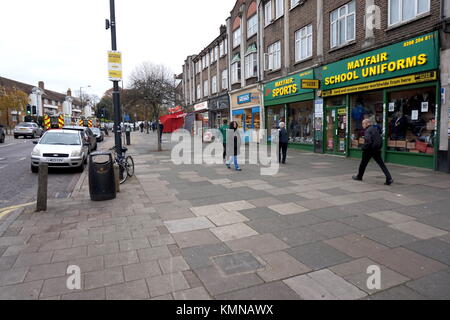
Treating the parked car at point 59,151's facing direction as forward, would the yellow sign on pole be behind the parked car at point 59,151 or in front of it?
in front

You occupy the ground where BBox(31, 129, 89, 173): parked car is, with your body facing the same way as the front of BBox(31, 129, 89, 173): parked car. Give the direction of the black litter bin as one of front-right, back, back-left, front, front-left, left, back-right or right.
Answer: front

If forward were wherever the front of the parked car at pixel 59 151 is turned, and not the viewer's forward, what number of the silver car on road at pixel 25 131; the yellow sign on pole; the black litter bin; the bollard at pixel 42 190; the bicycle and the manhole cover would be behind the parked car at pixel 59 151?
1

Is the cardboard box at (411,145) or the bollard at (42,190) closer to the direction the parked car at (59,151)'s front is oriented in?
the bollard

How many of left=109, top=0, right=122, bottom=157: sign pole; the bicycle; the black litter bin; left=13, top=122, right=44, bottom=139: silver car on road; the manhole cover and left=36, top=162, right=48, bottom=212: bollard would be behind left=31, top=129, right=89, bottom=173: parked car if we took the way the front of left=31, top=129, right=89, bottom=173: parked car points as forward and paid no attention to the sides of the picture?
1

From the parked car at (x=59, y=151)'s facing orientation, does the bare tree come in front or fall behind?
behind

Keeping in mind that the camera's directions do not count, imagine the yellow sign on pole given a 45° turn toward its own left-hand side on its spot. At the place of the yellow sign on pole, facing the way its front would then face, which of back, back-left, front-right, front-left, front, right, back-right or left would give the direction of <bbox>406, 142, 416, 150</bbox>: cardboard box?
front-left

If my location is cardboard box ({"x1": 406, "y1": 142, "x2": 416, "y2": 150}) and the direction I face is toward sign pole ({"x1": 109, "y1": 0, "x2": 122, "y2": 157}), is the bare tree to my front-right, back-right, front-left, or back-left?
front-right

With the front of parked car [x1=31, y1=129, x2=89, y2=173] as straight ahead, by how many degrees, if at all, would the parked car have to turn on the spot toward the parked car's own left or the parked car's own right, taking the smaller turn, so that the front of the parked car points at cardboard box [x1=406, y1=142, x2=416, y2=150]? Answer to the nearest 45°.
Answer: approximately 45° to the parked car's own left

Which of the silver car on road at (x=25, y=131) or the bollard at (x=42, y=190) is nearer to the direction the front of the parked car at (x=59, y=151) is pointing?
the bollard

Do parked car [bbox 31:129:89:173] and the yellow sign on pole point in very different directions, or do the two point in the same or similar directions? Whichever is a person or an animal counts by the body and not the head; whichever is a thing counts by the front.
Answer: same or similar directions

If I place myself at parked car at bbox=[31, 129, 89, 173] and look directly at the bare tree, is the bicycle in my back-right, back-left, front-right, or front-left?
back-right

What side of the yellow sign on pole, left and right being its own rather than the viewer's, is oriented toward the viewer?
front

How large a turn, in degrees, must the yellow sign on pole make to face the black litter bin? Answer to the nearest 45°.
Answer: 0° — it already faces it

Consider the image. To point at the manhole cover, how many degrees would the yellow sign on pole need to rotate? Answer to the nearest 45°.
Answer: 0° — it already faces it

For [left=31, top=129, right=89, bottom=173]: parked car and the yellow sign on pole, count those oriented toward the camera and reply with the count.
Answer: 2
